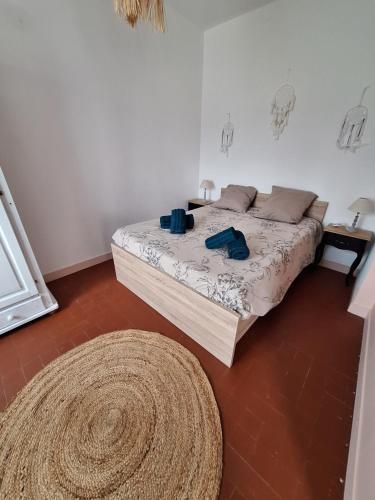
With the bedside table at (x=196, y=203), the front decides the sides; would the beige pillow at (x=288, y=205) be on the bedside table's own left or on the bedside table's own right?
on the bedside table's own left

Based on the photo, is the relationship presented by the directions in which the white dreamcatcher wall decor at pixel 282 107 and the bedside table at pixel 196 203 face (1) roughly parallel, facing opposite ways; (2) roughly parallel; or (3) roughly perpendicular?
roughly parallel

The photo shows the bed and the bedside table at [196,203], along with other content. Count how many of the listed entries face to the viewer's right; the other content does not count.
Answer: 0

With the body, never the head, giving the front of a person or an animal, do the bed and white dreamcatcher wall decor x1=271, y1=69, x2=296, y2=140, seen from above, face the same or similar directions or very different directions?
same or similar directions

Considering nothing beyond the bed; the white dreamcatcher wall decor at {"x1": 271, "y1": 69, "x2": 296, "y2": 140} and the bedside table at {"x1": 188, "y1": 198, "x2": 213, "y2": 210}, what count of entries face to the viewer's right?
0

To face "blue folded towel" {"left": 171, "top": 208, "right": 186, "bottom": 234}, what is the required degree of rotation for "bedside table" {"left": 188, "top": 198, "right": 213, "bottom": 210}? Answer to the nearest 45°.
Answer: approximately 45° to its left

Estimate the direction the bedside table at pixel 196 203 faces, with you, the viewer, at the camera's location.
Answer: facing the viewer and to the left of the viewer

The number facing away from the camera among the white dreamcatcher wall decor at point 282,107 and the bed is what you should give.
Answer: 0

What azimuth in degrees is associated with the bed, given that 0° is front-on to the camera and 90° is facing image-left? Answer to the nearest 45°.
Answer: approximately 45°

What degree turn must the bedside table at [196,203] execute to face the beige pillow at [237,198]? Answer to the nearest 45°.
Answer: approximately 90° to its left

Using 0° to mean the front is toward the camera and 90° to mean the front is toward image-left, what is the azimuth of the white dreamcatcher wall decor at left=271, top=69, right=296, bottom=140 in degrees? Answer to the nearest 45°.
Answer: approximately 45°

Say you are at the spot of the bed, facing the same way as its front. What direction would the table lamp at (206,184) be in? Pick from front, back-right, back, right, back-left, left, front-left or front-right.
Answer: back-right

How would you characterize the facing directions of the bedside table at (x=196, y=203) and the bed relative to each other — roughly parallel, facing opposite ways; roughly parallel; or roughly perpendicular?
roughly parallel

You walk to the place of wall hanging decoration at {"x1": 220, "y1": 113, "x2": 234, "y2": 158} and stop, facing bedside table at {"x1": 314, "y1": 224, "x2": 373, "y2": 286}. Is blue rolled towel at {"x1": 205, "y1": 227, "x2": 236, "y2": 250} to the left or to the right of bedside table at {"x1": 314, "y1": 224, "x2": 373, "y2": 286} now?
right
